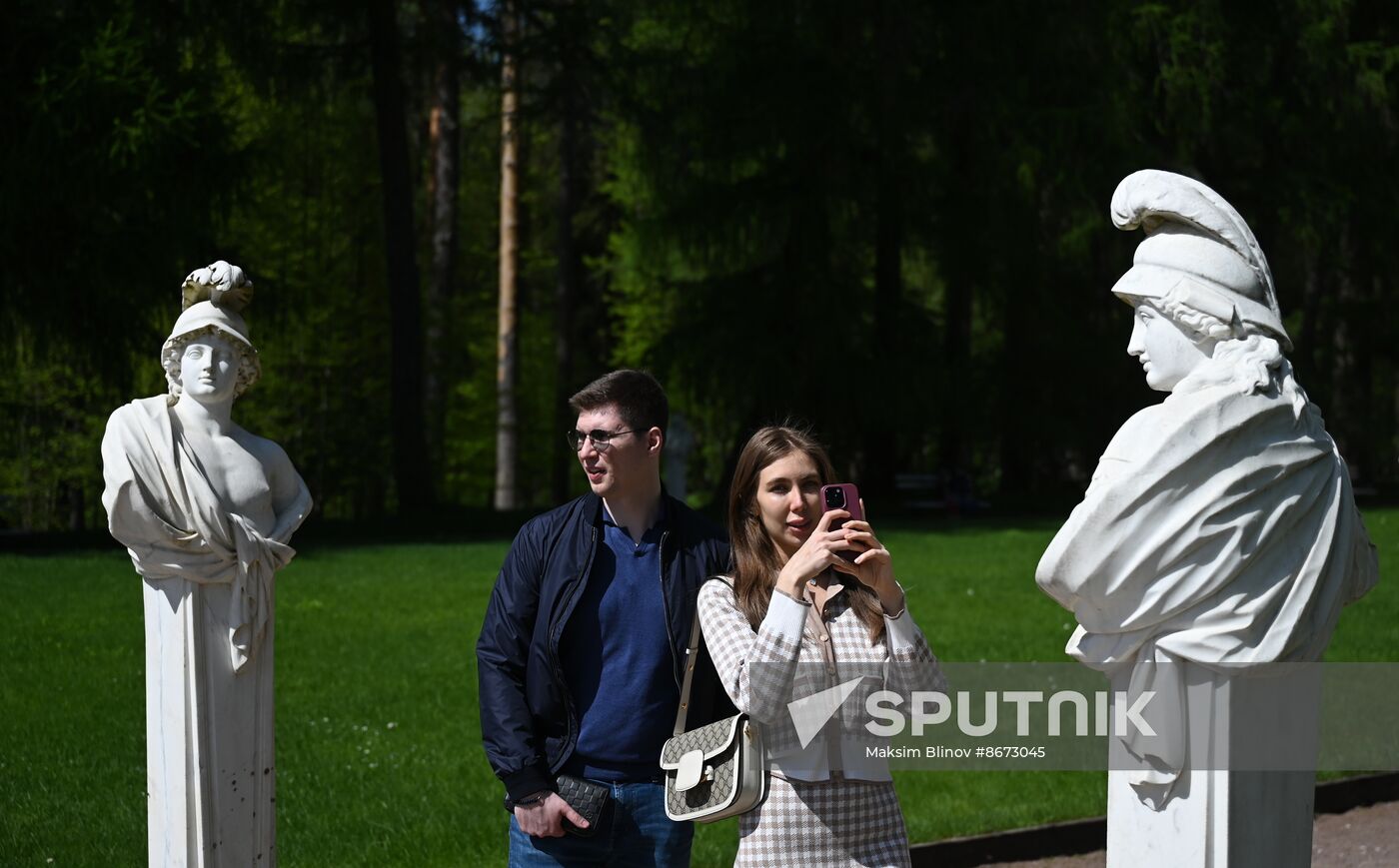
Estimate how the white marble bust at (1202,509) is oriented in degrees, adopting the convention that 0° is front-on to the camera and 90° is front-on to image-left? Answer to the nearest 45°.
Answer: approximately 135°

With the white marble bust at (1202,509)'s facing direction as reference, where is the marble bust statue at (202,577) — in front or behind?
in front

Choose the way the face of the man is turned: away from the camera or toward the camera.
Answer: toward the camera

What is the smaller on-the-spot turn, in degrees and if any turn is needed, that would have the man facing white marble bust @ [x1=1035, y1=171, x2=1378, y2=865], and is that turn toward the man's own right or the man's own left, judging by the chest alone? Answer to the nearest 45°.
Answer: approximately 45° to the man's own left

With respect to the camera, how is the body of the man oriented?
toward the camera

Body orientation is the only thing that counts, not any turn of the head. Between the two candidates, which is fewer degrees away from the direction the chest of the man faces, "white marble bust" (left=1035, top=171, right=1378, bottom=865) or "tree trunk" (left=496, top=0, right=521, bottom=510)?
the white marble bust

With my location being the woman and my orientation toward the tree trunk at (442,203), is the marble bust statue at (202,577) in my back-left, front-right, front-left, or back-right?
front-left

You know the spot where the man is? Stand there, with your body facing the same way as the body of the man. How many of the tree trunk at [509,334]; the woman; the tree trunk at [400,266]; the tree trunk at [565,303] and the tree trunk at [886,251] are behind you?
4

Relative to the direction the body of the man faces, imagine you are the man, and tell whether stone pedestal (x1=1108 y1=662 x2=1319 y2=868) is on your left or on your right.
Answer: on your left

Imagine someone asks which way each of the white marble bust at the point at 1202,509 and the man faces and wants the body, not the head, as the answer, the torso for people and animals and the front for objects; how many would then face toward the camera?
1

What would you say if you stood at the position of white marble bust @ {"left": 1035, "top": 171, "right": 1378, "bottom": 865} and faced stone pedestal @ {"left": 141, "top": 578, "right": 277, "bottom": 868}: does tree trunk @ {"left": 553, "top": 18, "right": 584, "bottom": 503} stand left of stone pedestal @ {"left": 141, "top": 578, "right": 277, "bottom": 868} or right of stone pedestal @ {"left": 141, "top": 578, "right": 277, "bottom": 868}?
right

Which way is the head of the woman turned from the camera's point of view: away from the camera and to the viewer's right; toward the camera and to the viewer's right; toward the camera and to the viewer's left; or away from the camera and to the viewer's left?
toward the camera and to the viewer's right

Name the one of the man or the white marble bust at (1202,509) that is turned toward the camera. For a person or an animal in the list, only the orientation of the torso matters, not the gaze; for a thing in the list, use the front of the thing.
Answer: the man

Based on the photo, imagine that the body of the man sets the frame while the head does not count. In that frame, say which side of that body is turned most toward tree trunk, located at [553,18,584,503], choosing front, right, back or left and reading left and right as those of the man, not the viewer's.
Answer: back

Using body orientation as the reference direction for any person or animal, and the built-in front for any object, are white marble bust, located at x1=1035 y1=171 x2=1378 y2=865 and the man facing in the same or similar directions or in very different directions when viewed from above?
very different directions
